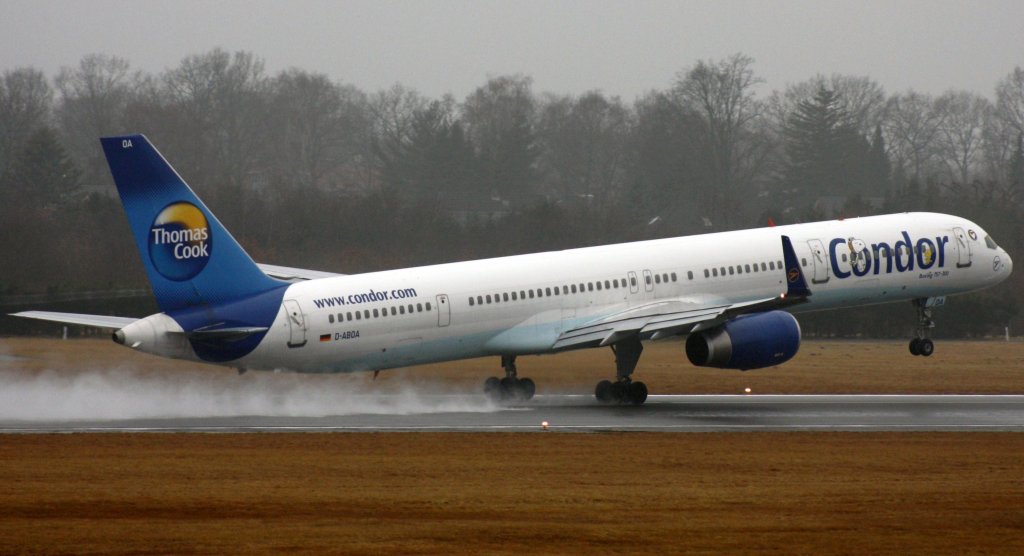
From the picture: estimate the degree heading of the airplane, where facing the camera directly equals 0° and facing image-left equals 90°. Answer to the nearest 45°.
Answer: approximately 225°
